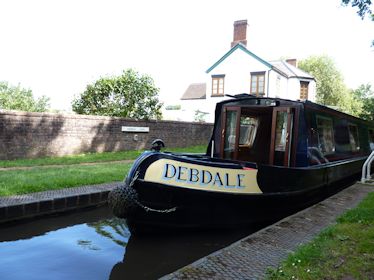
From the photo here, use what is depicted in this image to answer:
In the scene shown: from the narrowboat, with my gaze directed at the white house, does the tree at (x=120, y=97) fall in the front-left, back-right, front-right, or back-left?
front-left

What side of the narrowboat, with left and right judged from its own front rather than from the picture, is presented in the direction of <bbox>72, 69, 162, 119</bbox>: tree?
right

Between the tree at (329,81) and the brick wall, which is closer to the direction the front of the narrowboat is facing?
the brick wall

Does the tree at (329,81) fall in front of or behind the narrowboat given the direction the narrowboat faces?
behind

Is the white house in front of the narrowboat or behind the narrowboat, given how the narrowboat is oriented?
behind

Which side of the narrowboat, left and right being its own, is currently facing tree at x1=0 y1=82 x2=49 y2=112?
right

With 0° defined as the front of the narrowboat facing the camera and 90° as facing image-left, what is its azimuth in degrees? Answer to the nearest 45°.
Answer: approximately 45°

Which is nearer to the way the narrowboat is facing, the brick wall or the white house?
the brick wall

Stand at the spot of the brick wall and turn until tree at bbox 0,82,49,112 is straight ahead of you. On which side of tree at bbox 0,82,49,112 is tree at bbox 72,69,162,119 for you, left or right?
right

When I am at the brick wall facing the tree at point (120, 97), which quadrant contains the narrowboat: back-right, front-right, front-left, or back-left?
back-right

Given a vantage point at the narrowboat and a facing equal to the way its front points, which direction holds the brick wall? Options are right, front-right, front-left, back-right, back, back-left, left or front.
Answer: right
